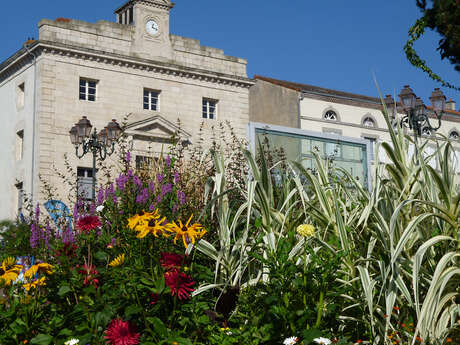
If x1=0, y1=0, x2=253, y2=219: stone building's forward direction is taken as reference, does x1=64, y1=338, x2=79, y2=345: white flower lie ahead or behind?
ahead

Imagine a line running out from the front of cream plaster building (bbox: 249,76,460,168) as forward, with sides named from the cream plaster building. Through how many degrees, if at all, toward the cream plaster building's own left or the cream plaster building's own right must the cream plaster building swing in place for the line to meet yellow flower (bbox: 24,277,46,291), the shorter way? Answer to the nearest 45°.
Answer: approximately 45° to the cream plaster building's own right

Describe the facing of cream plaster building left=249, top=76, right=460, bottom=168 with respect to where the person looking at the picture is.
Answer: facing the viewer and to the right of the viewer

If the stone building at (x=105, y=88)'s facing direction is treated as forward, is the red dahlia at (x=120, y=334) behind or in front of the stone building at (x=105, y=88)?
in front

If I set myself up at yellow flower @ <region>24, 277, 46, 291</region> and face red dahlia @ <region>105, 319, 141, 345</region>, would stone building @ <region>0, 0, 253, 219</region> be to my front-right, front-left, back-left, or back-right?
back-left

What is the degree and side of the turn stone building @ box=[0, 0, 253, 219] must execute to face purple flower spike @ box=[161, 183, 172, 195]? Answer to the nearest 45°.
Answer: approximately 45° to its right

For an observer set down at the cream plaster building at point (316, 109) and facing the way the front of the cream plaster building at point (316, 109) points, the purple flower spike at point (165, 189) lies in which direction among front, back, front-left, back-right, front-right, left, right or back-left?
front-right

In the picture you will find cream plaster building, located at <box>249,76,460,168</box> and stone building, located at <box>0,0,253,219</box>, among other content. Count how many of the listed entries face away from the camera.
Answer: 0

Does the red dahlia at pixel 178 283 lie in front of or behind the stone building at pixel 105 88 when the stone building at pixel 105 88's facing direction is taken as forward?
in front
